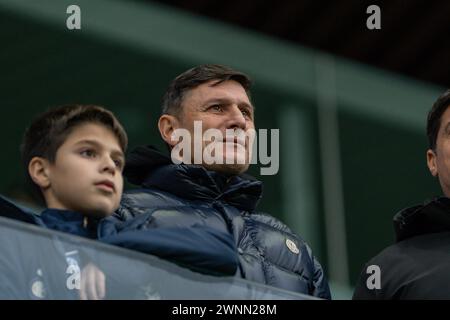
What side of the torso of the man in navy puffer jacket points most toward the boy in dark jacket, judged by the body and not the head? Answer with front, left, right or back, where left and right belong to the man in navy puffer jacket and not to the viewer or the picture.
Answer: right

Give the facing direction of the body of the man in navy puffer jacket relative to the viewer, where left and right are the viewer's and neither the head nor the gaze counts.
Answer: facing the viewer and to the right of the viewer

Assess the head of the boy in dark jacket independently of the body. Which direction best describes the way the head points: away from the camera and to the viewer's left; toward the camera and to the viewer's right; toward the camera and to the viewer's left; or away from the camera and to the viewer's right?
toward the camera and to the viewer's right

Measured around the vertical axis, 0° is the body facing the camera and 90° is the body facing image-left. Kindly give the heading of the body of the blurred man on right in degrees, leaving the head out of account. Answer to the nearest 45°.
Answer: approximately 315°

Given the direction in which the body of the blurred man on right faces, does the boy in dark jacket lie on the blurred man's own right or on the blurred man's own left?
on the blurred man's own right

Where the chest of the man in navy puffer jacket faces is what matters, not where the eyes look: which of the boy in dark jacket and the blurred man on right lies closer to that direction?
the blurred man on right

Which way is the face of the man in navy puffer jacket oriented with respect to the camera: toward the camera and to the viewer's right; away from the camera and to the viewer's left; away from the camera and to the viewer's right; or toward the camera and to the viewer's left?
toward the camera and to the viewer's right

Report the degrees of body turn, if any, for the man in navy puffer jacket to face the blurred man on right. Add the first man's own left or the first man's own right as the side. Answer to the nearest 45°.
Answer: approximately 45° to the first man's own left
